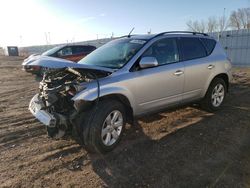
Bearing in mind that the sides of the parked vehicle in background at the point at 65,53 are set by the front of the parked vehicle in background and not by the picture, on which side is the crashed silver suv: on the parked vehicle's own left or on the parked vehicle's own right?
on the parked vehicle's own left

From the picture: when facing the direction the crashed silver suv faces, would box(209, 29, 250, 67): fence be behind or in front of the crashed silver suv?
behind

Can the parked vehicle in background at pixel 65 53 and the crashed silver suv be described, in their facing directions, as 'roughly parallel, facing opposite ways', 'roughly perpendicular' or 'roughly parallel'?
roughly parallel

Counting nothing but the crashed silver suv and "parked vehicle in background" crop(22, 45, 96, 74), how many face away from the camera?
0

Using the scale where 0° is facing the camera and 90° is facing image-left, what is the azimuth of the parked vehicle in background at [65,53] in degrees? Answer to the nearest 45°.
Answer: approximately 45°

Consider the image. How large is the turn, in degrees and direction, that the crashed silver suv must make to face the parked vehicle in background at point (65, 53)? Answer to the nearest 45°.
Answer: approximately 135° to its right

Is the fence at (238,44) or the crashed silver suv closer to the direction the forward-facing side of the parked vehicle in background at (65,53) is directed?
the crashed silver suv

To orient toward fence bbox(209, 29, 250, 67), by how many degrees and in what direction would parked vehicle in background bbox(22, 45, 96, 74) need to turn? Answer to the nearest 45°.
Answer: approximately 135° to its left

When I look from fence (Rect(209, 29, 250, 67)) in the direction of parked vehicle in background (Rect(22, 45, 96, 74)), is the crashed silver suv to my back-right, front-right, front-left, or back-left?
front-left

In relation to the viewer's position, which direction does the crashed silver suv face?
facing the viewer and to the left of the viewer
